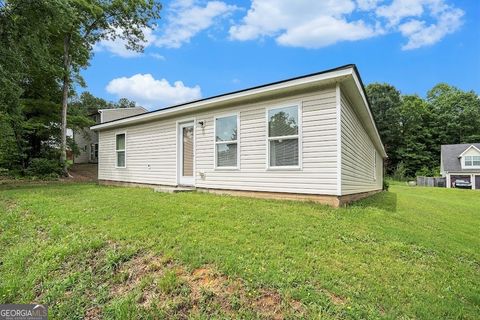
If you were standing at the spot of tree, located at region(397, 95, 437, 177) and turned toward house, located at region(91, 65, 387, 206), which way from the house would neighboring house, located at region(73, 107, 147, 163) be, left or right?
right

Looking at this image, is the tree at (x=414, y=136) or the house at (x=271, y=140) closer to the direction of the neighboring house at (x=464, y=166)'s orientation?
the house

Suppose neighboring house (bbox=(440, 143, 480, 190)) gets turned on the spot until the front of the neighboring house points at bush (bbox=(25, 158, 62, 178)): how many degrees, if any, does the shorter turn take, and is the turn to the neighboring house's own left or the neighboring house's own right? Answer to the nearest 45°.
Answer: approximately 45° to the neighboring house's own right

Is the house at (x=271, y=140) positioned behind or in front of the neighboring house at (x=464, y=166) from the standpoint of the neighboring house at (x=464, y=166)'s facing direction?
in front

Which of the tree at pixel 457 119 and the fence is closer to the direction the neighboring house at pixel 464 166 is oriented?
the fence
